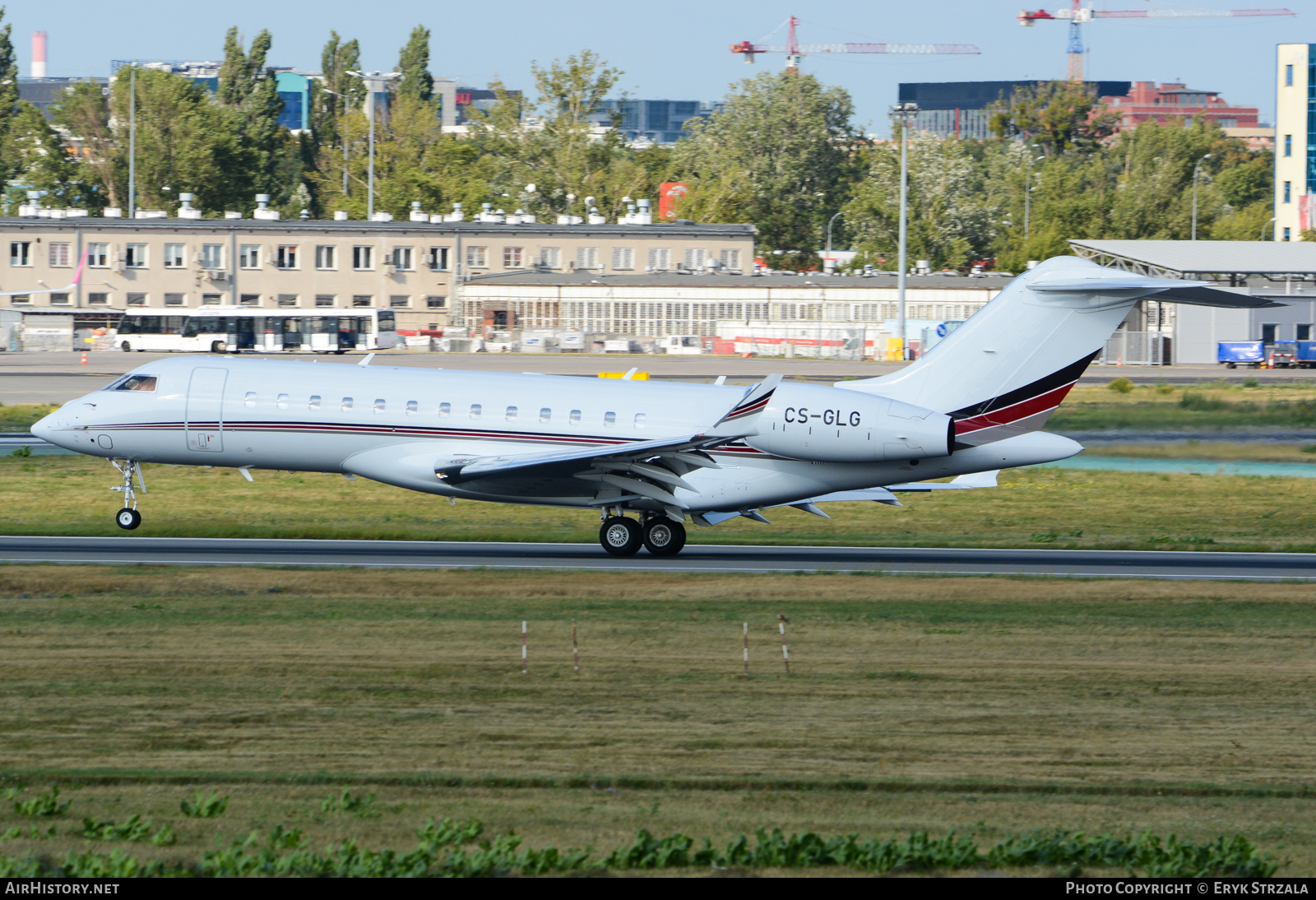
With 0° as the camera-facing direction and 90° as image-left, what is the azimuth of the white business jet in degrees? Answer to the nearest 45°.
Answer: approximately 90°
